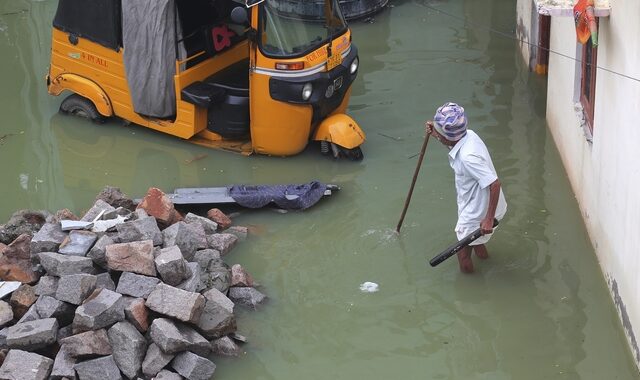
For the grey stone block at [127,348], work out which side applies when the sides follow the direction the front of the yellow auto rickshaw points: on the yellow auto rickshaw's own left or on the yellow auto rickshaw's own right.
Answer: on the yellow auto rickshaw's own right

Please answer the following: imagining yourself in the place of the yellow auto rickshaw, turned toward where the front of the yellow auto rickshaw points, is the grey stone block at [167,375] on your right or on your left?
on your right

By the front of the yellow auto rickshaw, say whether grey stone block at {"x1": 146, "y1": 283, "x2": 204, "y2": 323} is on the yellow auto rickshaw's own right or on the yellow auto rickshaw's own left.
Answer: on the yellow auto rickshaw's own right

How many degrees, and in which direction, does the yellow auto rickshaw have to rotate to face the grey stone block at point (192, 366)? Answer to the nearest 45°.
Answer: approximately 45° to its right

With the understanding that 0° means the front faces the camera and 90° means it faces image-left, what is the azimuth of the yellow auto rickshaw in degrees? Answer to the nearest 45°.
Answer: approximately 315°

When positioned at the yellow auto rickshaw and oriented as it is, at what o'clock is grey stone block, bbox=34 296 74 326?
The grey stone block is roughly at 2 o'clock from the yellow auto rickshaw.

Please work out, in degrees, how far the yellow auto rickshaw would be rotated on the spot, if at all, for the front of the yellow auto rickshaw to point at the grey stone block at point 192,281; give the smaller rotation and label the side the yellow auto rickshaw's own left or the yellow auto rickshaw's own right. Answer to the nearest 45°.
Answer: approximately 45° to the yellow auto rickshaw's own right

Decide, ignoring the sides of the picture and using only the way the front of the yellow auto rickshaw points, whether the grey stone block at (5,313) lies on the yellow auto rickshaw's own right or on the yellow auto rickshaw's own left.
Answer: on the yellow auto rickshaw's own right

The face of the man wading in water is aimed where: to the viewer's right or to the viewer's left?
to the viewer's left

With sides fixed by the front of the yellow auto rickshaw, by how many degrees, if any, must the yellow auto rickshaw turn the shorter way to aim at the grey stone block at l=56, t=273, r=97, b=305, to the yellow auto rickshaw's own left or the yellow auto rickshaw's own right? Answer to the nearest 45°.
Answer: approximately 45° to the yellow auto rickshaw's own right

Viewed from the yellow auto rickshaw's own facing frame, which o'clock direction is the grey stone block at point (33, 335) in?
The grey stone block is roughly at 2 o'clock from the yellow auto rickshaw.
